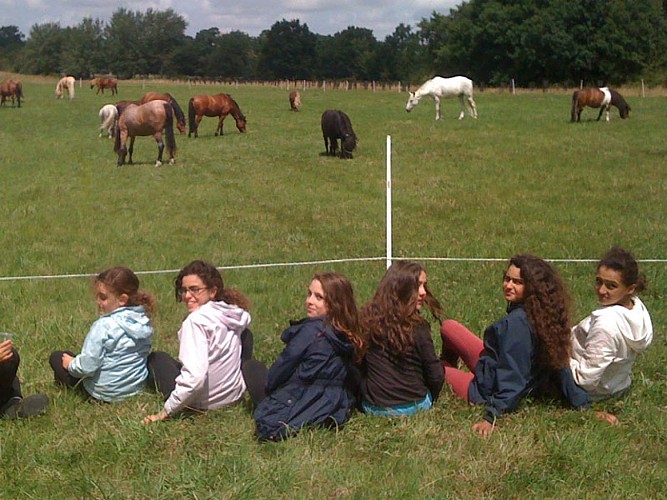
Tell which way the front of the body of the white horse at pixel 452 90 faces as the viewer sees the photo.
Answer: to the viewer's left

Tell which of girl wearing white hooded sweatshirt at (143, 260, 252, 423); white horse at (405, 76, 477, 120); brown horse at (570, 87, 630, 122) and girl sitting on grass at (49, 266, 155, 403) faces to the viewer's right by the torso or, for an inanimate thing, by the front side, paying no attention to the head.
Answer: the brown horse

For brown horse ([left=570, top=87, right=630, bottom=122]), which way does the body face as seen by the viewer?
to the viewer's right

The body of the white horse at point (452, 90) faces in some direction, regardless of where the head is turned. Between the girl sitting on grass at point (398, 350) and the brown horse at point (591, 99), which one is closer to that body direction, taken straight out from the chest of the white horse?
the girl sitting on grass

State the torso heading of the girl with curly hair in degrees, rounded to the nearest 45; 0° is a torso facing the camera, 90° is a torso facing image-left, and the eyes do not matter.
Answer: approximately 135°

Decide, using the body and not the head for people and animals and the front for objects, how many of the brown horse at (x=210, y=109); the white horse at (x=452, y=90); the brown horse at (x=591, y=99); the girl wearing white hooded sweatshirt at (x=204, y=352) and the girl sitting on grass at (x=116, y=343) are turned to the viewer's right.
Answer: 2

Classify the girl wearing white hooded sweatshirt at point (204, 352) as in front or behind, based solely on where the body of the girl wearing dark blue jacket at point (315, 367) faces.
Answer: in front

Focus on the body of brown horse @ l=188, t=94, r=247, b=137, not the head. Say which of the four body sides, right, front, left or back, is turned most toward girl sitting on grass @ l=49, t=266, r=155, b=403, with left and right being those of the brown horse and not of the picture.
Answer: right

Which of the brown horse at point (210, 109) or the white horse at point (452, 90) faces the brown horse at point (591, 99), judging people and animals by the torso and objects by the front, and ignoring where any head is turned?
the brown horse at point (210, 109)

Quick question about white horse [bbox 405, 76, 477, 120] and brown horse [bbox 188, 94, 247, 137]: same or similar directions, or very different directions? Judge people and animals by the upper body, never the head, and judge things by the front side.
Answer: very different directions

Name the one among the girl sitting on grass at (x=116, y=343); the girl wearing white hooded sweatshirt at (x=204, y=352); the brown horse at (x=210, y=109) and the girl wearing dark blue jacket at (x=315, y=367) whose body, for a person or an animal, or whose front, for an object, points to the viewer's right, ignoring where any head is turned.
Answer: the brown horse

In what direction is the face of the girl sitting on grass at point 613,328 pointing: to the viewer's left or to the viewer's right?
to the viewer's left

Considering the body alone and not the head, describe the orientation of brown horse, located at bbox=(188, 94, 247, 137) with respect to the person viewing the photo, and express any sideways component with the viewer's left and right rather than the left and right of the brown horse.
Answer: facing to the right of the viewer

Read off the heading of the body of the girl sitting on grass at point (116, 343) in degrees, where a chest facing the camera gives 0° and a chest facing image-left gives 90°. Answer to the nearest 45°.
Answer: approximately 135°

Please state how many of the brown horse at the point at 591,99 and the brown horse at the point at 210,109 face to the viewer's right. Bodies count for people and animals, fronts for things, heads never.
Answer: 2

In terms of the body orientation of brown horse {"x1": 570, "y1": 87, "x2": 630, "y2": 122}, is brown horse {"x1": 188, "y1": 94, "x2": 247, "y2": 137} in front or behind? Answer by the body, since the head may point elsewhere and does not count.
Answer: behind

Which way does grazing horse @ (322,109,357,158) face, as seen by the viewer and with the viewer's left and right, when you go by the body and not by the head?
facing the viewer and to the right of the viewer

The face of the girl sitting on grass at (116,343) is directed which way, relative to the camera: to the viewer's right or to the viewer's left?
to the viewer's left
